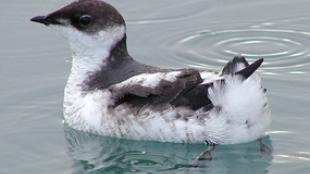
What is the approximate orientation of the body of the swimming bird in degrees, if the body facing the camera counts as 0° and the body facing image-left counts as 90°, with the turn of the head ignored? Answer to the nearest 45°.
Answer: approximately 90°
